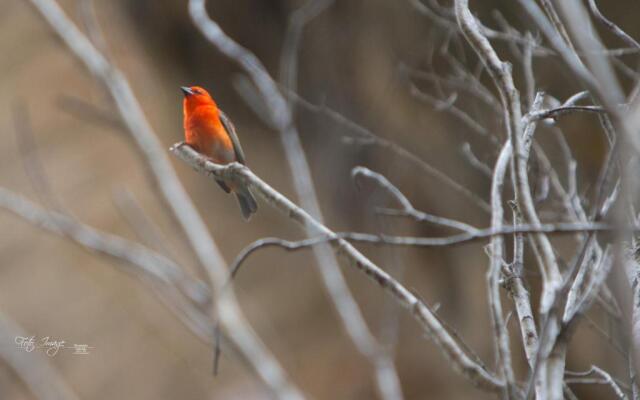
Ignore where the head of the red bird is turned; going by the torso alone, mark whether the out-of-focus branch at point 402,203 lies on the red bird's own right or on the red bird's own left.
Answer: on the red bird's own left
